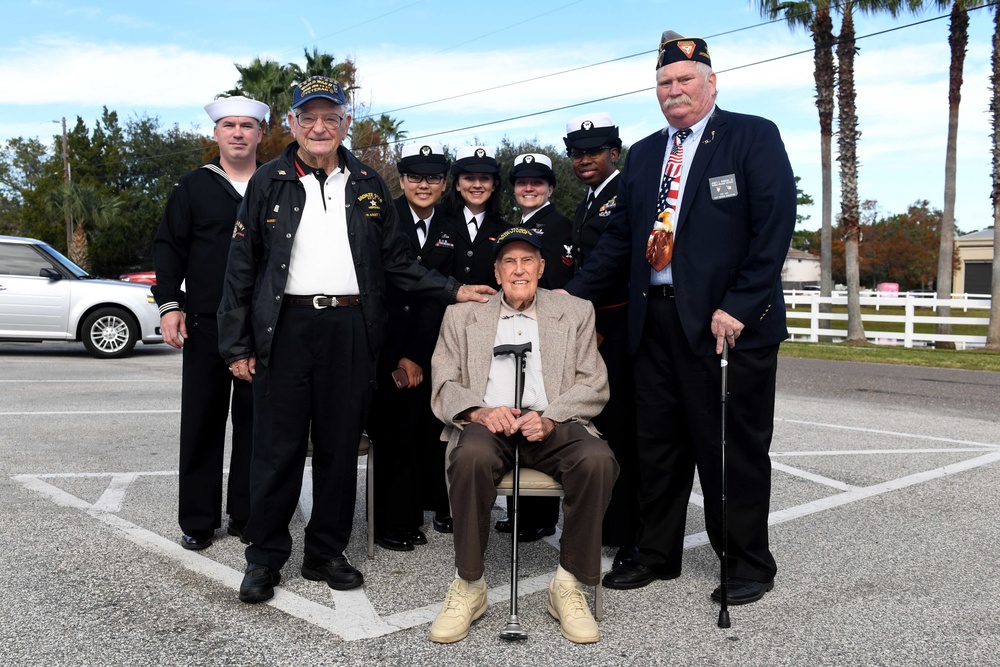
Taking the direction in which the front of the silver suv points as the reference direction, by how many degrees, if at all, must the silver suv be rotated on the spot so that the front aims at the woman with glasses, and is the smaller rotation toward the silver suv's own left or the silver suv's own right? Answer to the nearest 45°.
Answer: approximately 90° to the silver suv's own right

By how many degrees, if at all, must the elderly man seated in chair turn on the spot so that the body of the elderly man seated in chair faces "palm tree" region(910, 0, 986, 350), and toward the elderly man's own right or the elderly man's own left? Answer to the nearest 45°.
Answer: approximately 135° to the elderly man's own left

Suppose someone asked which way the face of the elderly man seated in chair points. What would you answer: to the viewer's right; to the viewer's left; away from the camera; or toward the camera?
toward the camera

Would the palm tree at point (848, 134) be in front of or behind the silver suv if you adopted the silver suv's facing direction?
in front

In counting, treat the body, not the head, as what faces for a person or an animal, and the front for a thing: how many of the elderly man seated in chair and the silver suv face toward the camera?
1

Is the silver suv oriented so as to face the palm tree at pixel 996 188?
yes

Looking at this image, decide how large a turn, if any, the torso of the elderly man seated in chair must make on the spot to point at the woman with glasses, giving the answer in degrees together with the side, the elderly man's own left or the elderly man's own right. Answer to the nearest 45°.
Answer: approximately 135° to the elderly man's own right

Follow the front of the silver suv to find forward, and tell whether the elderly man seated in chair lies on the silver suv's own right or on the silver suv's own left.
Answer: on the silver suv's own right

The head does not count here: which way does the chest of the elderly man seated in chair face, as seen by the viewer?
toward the camera

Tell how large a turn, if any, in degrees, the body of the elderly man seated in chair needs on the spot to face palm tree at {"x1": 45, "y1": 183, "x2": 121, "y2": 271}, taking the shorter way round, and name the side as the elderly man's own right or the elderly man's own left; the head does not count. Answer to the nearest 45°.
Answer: approximately 135° to the elderly man's own right

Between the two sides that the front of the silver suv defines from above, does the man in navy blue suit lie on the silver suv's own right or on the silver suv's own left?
on the silver suv's own right

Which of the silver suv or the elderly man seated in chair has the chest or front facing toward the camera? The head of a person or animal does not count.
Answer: the elderly man seated in chair

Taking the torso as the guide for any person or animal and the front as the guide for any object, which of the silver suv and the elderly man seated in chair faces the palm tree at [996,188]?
the silver suv

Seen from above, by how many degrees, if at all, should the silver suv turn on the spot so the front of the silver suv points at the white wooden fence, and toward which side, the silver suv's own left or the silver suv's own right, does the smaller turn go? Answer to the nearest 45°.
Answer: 0° — it already faces it

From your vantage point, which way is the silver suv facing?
to the viewer's right
